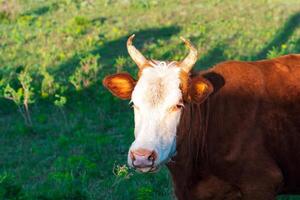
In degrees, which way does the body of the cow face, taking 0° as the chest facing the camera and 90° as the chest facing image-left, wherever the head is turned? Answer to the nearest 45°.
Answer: approximately 45°
